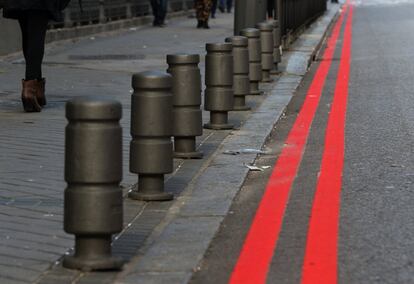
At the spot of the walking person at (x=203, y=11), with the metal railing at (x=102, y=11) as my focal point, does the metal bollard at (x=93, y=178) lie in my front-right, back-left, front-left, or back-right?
front-left

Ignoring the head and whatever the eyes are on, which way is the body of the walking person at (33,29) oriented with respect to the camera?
away from the camera

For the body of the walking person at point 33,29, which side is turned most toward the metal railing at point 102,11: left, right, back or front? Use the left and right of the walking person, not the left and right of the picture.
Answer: front

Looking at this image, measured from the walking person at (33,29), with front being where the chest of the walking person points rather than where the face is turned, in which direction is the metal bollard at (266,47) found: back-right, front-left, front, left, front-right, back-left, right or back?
front-right

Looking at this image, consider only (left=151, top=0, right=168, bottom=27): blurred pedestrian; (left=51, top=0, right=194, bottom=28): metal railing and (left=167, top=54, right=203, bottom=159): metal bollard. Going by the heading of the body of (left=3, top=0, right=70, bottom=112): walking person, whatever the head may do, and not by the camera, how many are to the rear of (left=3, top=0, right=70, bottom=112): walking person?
2

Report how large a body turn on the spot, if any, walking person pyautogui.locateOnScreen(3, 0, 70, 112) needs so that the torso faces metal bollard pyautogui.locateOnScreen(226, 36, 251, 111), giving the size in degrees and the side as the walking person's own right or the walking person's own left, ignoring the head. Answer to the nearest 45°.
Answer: approximately 90° to the walking person's own right
